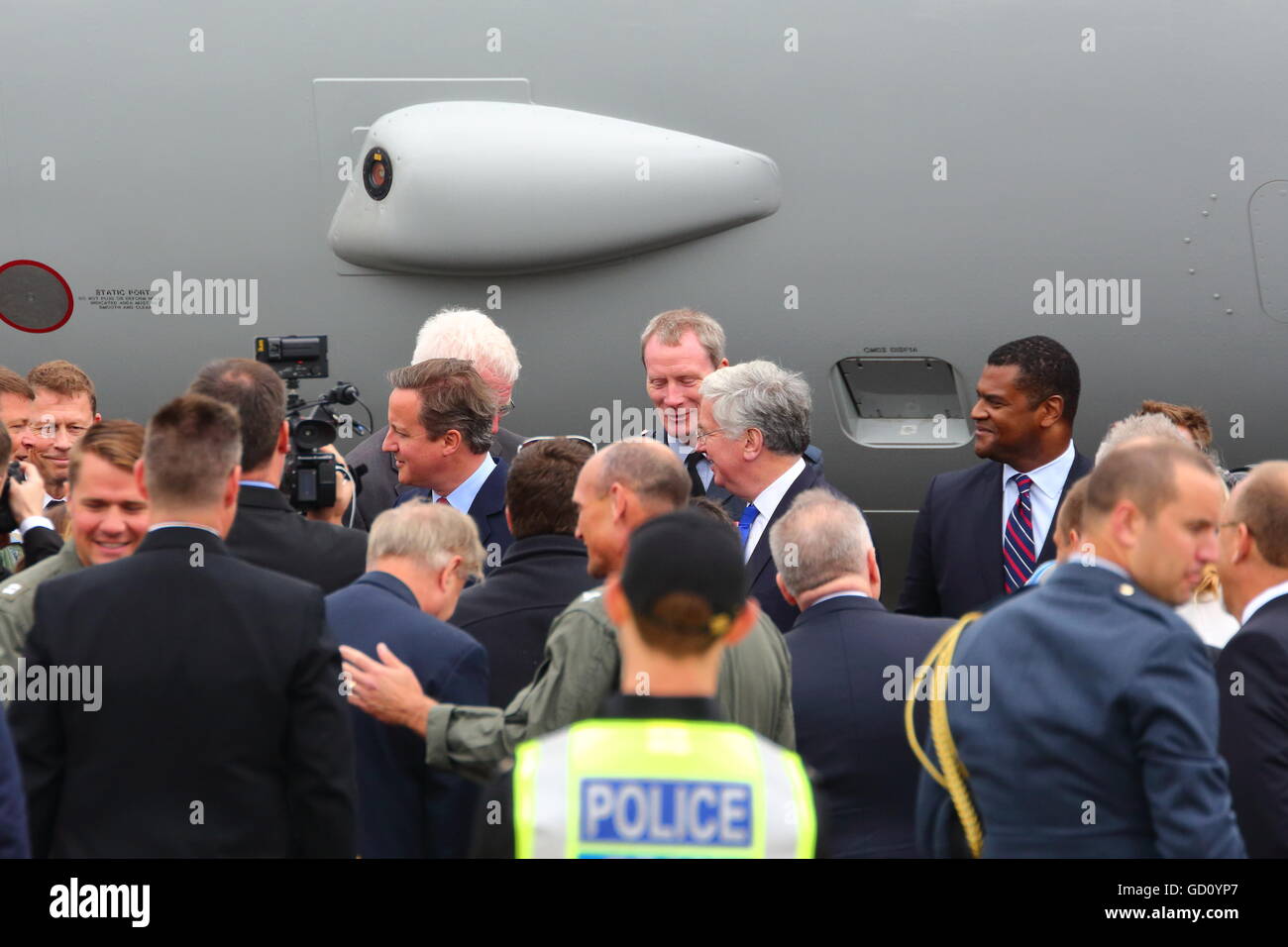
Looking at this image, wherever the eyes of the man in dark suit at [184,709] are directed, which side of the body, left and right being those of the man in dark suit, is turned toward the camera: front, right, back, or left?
back

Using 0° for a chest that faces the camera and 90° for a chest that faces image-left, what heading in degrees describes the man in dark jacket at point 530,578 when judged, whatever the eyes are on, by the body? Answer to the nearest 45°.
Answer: approximately 180°

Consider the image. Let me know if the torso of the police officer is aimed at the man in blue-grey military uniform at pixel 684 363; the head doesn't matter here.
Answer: yes

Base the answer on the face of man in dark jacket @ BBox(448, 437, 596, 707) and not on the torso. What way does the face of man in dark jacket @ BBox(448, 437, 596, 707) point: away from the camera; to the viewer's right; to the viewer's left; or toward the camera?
away from the camera

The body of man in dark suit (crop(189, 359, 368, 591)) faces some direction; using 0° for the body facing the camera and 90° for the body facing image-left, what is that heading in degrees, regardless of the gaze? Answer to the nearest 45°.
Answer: approximately 180°
